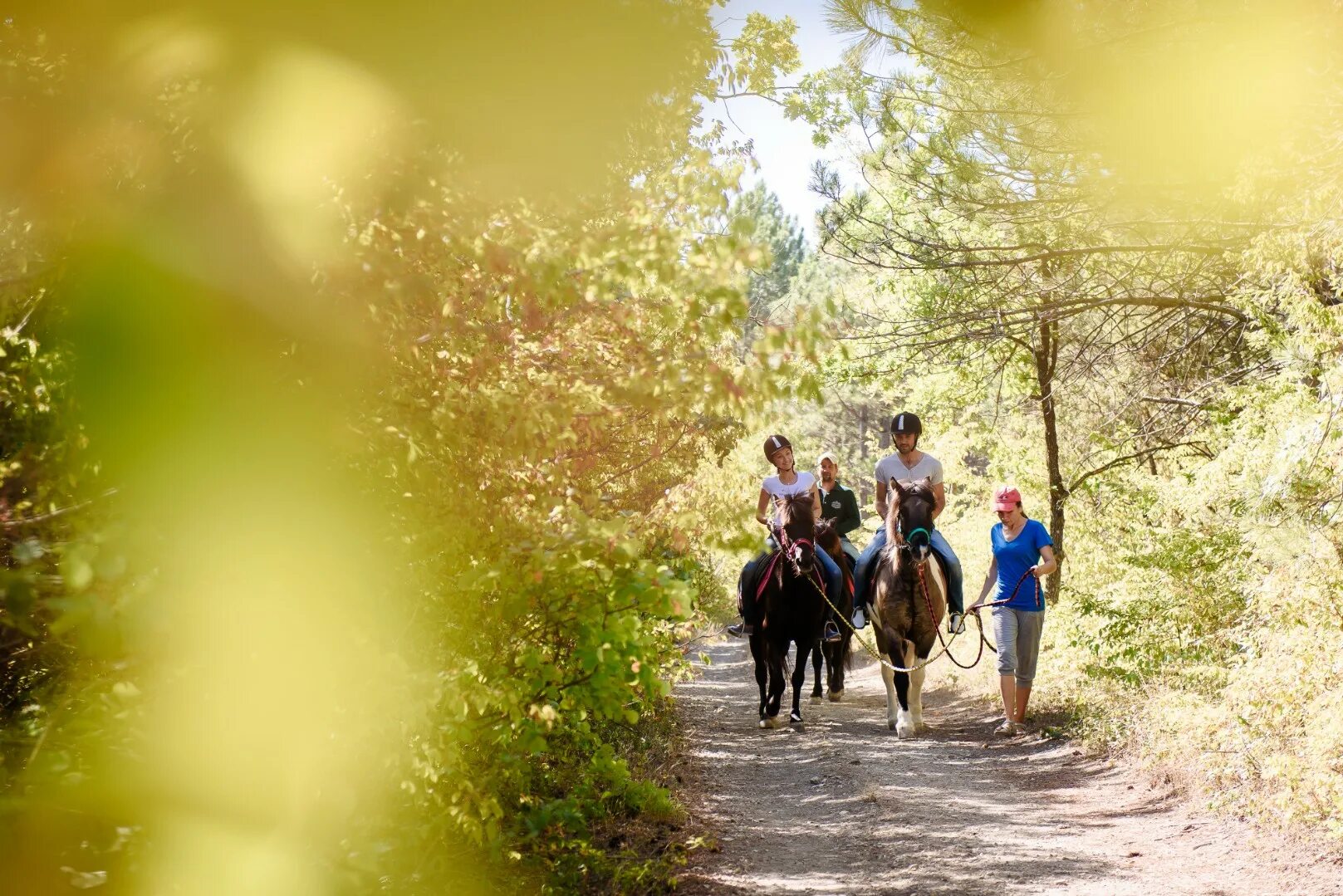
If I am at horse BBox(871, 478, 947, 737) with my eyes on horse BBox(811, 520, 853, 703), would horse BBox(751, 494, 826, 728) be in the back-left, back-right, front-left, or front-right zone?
front-left

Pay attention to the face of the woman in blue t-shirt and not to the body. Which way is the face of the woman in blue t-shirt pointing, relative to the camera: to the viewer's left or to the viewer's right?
to the viewer's left

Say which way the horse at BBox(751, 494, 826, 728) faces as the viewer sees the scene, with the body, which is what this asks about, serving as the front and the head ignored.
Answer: toward the camera

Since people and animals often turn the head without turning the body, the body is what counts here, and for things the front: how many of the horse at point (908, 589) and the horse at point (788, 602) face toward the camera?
2

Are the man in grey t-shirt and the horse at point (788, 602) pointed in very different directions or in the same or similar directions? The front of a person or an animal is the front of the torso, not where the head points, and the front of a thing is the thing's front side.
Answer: same or similar directions

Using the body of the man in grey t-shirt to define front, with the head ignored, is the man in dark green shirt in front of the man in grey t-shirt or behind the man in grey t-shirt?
behind

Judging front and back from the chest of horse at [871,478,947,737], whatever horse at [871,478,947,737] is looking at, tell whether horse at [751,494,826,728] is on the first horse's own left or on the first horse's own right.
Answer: on the first horse's own right

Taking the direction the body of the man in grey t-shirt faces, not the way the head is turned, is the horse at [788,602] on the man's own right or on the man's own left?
on the man's own right

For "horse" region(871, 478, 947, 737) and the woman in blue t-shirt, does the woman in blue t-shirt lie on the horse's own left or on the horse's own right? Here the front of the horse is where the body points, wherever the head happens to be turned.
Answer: on the horse's own left

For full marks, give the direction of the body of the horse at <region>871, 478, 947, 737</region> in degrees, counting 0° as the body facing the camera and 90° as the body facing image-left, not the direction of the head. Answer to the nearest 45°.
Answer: approximately 0°

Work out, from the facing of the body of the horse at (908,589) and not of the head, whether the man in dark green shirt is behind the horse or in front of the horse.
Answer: behind

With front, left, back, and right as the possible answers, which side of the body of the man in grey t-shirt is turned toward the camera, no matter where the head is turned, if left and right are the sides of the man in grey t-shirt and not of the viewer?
front

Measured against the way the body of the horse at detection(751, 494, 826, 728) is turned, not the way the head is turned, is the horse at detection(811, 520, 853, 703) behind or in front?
behind
